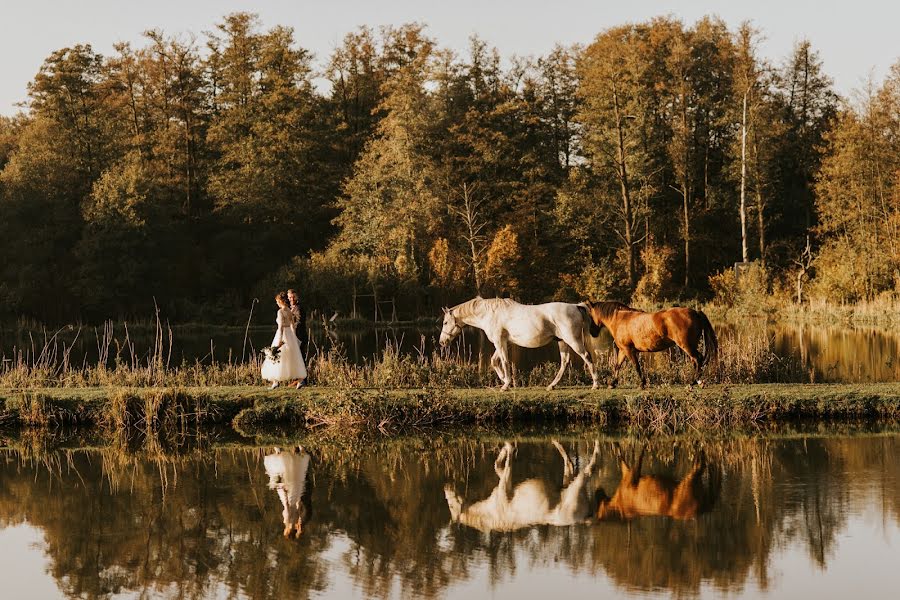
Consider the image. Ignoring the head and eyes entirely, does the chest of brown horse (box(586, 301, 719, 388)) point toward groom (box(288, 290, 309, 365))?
yes

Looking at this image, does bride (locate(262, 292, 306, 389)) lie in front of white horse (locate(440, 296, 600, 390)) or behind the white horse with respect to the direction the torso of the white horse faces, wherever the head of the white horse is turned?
in front

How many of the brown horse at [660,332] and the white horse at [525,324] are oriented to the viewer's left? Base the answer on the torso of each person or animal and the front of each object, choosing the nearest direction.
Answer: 2

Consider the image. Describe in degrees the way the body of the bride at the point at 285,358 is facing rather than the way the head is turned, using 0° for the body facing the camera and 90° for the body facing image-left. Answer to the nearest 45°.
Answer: approximately 90°

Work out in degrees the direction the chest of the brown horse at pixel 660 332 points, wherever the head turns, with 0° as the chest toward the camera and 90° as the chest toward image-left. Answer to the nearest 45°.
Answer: approximately 90°

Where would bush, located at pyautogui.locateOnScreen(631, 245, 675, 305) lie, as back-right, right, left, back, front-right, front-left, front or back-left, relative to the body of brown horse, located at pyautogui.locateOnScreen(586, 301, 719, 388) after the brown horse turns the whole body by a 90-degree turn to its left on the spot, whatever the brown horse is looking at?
back

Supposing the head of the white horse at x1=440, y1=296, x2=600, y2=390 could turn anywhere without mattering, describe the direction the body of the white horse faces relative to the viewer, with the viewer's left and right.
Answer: facing to the left of the viewer

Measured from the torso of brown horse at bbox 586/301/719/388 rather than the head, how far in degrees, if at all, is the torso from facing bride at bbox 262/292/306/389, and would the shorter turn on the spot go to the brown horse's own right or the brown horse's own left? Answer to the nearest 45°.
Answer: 0° — it already faces them

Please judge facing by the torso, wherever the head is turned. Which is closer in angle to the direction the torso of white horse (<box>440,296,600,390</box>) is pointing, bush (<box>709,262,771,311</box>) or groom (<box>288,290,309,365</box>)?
the groom

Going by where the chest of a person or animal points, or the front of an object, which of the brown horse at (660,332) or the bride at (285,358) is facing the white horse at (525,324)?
the brown horse
